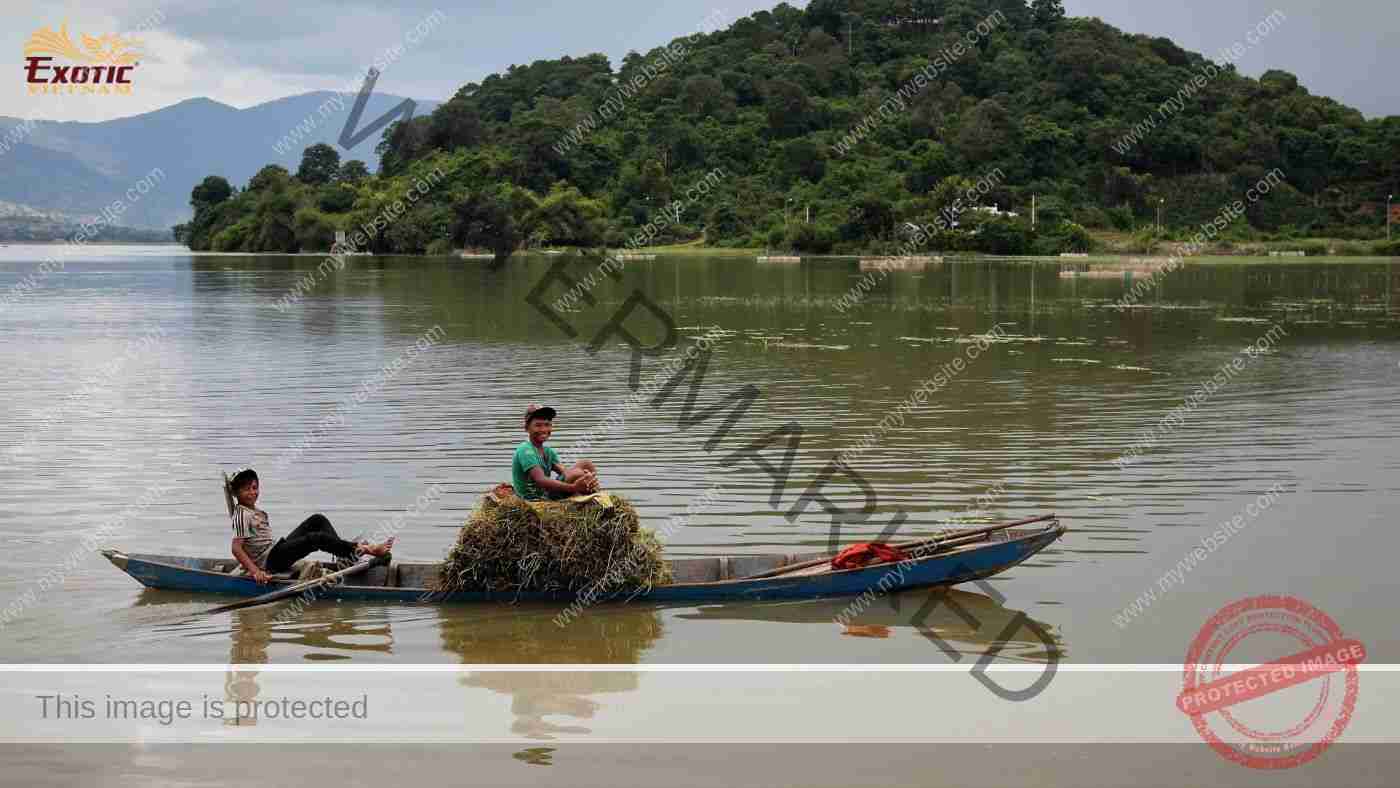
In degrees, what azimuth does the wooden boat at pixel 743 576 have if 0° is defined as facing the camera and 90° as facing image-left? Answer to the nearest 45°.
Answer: approximately 270°

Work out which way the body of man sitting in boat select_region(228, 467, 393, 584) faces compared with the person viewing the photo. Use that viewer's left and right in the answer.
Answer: facing to the right of the viewer
